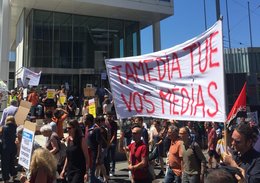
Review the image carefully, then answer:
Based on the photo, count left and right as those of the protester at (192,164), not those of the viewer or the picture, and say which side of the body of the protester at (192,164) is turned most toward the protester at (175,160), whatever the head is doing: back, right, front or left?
right

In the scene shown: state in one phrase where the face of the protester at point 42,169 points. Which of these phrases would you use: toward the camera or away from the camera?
away from the camera

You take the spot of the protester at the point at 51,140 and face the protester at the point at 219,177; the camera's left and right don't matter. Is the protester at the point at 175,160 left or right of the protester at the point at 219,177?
left
